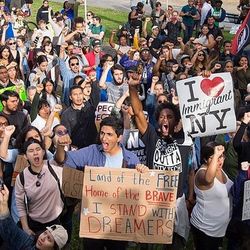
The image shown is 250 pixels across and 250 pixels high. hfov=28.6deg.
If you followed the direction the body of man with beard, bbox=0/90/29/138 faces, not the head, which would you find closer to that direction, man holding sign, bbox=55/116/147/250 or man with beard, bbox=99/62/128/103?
the man holding sign

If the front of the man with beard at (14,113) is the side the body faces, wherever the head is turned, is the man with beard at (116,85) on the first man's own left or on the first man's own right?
on the first man's own left

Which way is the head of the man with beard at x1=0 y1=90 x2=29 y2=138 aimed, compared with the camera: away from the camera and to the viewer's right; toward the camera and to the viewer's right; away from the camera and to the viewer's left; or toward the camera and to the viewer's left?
toward the camera and to the viewer's right

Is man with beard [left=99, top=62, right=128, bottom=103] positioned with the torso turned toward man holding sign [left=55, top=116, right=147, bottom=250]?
yes

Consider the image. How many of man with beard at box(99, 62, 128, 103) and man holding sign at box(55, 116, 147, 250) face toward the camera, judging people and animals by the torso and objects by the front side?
2

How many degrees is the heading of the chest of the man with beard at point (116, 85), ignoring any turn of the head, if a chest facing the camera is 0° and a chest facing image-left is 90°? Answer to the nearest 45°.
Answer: approximately 0°

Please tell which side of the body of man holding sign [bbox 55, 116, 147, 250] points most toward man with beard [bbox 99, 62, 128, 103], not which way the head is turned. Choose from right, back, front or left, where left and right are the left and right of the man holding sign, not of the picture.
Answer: back

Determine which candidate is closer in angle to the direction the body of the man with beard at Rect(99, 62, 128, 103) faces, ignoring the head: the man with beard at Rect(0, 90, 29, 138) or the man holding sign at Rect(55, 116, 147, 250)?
the man holding sign
